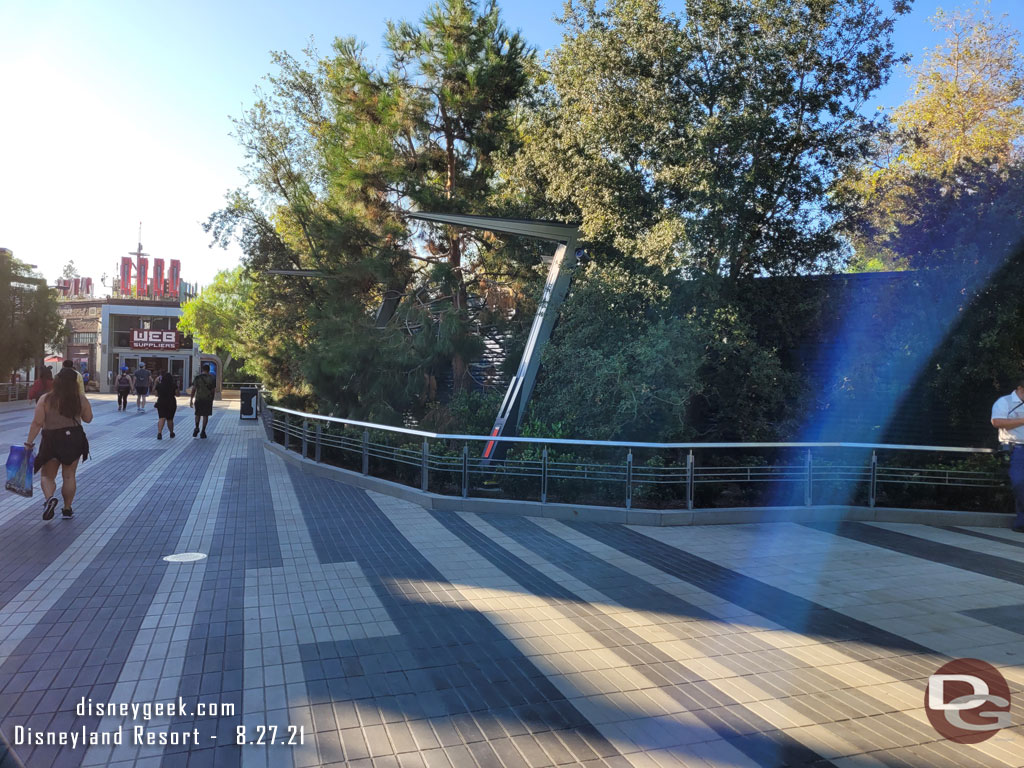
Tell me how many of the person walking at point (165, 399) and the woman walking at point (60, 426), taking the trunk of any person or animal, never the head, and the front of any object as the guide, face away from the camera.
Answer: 2

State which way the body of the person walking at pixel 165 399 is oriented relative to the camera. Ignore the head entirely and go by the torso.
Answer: away from the camera

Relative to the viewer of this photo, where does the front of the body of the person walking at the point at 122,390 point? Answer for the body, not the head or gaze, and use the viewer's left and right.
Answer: facing away from the viewer

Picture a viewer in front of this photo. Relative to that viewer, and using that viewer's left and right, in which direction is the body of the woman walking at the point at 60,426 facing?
facing away from the viewer

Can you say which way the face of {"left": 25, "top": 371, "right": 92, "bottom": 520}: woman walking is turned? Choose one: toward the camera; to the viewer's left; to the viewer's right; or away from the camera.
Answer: away from the camera

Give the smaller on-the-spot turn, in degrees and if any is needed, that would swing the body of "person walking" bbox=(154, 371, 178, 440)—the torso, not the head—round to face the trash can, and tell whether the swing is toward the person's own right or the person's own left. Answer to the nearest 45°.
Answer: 0° — they already face it

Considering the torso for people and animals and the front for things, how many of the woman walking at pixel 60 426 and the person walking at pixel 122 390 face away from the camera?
2

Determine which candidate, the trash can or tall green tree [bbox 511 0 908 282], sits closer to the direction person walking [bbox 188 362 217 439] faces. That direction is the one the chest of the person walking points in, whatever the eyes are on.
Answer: the trash can

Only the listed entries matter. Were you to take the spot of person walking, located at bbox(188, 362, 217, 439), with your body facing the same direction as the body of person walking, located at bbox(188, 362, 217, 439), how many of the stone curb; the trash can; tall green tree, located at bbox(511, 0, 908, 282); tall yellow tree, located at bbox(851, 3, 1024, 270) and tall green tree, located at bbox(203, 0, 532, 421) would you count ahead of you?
1
